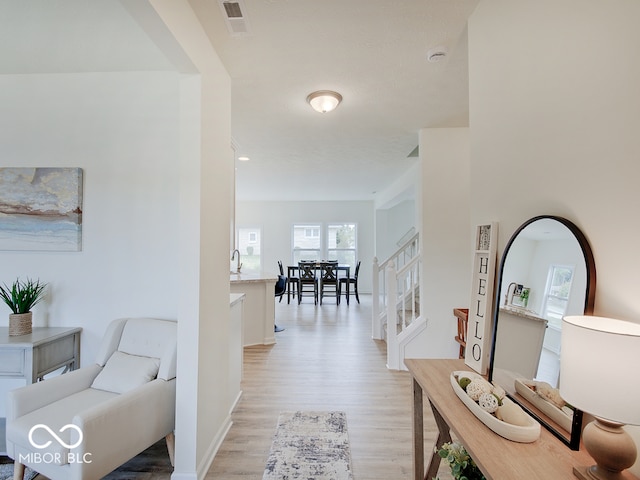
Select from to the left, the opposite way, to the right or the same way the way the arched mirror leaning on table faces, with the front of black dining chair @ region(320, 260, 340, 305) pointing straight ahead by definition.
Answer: to the left

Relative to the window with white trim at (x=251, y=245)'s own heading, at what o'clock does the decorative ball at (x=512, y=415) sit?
The decorative ball is roughly at 12 o'clock from the window with white trim.

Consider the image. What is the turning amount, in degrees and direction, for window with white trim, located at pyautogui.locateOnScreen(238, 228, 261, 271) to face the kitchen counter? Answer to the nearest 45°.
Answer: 0° — it already faces it

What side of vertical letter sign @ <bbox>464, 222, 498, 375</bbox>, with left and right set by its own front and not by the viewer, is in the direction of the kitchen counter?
right

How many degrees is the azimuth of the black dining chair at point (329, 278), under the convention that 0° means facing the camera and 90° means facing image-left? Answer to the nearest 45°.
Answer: approximately 180°

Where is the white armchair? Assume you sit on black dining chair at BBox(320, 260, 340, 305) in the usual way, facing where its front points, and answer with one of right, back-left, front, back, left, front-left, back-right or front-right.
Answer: back

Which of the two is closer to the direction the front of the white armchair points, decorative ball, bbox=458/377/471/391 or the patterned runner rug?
the decorative ball

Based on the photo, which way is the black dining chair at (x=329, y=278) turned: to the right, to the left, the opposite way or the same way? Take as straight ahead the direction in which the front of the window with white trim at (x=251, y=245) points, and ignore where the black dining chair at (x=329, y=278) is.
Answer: the opposite way

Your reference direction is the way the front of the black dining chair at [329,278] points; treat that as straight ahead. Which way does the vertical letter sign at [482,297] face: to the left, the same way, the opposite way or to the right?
to the left

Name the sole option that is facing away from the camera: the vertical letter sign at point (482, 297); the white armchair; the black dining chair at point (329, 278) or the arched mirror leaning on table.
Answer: the black dining chair

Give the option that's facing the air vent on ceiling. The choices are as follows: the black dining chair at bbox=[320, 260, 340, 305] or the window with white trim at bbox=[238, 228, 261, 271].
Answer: the window with white trim

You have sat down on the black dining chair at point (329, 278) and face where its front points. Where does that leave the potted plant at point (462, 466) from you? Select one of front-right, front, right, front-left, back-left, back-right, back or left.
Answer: back

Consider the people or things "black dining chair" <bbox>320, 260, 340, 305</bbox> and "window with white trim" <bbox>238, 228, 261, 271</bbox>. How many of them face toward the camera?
1
